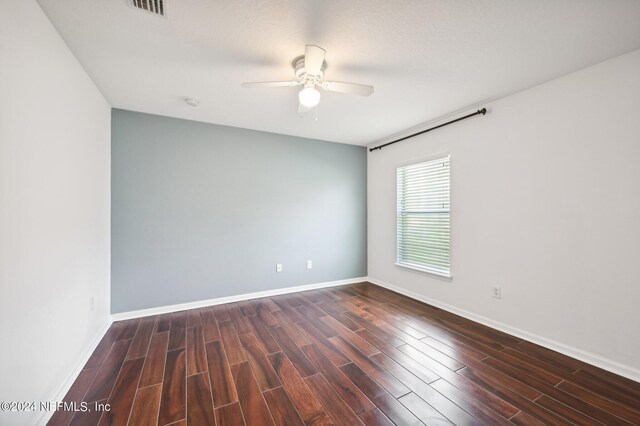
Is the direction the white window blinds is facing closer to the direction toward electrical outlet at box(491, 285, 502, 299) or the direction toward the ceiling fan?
the ceiling fan

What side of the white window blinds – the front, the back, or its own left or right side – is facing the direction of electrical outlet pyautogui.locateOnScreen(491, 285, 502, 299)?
left

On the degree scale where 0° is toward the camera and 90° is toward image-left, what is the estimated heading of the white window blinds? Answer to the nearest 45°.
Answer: approximately 45°
